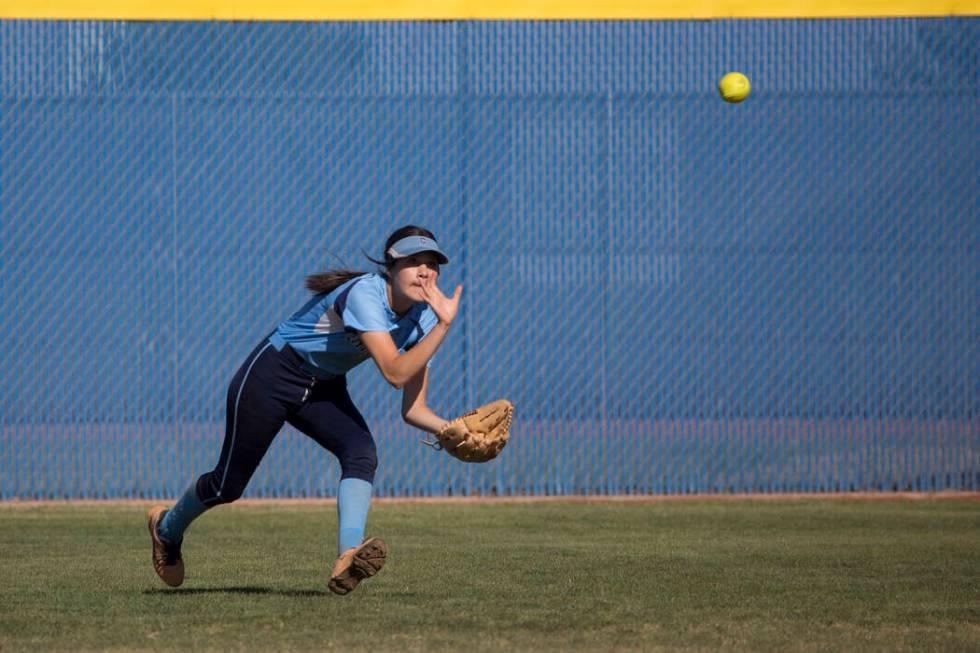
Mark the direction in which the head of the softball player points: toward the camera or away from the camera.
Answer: toward the camera

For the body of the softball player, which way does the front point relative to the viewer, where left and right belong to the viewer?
facing the viewer and to the right of the viewer

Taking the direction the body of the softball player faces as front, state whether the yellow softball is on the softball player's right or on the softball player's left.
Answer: on the softball player's left
